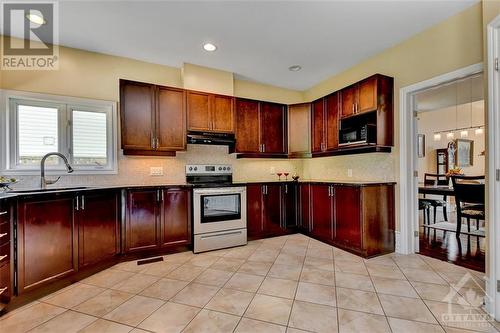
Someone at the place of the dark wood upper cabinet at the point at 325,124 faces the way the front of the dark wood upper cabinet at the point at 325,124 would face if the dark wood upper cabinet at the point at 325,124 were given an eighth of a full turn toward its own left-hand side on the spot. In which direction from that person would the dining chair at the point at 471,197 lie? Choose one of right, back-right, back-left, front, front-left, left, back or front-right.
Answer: left

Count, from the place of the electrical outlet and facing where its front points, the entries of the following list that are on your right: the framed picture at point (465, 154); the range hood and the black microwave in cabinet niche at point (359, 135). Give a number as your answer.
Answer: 0

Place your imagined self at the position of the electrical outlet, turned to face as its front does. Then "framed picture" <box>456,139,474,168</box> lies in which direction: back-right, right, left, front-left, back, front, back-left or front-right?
left

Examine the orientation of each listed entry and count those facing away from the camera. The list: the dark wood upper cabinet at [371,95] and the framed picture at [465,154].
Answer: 0

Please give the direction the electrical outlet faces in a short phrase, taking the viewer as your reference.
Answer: facing the viewer

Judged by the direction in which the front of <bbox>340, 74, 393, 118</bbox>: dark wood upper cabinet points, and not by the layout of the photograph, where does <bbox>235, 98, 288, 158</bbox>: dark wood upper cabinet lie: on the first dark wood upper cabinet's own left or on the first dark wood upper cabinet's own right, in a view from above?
on the first dark wood upper cabinet's own right

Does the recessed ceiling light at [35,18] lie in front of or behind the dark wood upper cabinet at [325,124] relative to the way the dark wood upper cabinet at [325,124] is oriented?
in front

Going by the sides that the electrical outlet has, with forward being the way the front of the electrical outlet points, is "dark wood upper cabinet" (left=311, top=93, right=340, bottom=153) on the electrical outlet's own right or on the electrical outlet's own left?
on the electrical outlet's own left

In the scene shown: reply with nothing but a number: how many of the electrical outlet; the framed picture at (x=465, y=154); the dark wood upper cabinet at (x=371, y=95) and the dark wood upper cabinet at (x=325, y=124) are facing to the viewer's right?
0

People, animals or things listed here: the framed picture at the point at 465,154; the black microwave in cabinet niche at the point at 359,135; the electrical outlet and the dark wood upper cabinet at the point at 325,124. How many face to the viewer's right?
0

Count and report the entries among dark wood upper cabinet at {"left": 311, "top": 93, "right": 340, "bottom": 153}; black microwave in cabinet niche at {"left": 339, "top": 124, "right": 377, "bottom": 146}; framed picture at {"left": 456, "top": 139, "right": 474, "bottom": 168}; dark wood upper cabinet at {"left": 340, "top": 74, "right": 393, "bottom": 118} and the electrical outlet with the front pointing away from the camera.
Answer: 0

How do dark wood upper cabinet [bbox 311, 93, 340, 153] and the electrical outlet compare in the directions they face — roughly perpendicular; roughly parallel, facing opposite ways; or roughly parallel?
roughly perpendicular

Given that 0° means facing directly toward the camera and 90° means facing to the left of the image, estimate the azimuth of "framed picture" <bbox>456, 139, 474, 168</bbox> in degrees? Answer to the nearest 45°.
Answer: approximately 45°

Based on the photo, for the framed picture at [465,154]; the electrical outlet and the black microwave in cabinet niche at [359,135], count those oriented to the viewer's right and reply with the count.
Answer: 0

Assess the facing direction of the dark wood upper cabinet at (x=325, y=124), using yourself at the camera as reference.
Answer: facing the viewer and to the left of the viewer

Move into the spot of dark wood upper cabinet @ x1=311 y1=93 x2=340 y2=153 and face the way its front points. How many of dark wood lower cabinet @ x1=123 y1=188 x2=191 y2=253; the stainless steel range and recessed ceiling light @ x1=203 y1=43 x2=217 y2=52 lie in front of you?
3

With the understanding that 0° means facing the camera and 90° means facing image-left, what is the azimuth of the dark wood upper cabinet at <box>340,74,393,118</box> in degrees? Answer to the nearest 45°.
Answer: approximately 45°

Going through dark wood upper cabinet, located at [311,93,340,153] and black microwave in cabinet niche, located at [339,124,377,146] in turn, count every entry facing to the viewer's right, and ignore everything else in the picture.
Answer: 0
